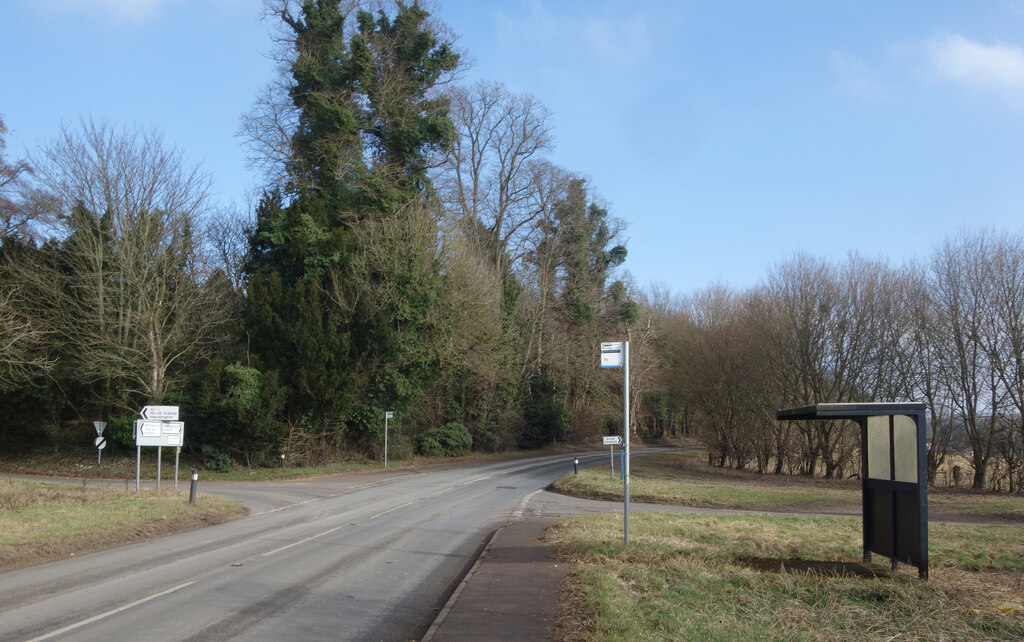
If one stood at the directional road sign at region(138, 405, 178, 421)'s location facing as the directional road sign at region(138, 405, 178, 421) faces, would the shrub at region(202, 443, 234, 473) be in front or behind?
behind

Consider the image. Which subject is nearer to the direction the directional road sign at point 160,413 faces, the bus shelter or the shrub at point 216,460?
the bus shelter

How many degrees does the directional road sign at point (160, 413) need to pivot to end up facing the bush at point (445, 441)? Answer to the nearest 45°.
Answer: approximately 135° to its left

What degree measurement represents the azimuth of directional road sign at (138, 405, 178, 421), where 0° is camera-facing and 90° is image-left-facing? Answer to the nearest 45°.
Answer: approximately 0°

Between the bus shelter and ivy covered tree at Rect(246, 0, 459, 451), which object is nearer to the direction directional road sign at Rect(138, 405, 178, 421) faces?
the bus shelter
